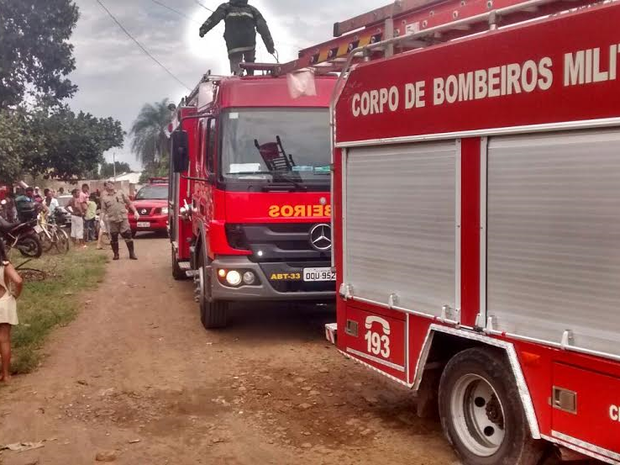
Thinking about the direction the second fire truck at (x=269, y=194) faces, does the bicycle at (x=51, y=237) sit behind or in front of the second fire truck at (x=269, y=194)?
behind

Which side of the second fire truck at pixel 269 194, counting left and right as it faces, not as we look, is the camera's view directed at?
front

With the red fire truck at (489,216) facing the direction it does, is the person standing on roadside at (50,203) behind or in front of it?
behind

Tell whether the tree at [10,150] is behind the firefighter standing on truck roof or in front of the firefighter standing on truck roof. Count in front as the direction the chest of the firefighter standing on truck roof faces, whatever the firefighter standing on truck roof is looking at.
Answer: in front

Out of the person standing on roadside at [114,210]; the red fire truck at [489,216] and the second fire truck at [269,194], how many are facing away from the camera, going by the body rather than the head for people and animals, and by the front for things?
0

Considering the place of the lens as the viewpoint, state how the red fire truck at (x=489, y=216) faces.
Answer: facing the viewer and to the right of the viewer

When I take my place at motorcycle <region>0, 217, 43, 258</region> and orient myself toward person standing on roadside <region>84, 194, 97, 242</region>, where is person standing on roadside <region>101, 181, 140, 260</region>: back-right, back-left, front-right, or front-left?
front-right

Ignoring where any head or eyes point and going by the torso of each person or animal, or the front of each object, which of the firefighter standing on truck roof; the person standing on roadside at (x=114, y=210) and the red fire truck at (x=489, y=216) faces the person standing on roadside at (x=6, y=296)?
the person standing on roadside at (x=114, y=210)

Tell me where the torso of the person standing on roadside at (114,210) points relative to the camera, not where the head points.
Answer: toward the camera

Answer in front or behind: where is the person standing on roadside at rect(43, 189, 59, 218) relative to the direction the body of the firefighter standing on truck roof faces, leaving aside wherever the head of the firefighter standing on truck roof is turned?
in front

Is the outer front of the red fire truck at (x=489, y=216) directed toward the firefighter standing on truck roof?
no
